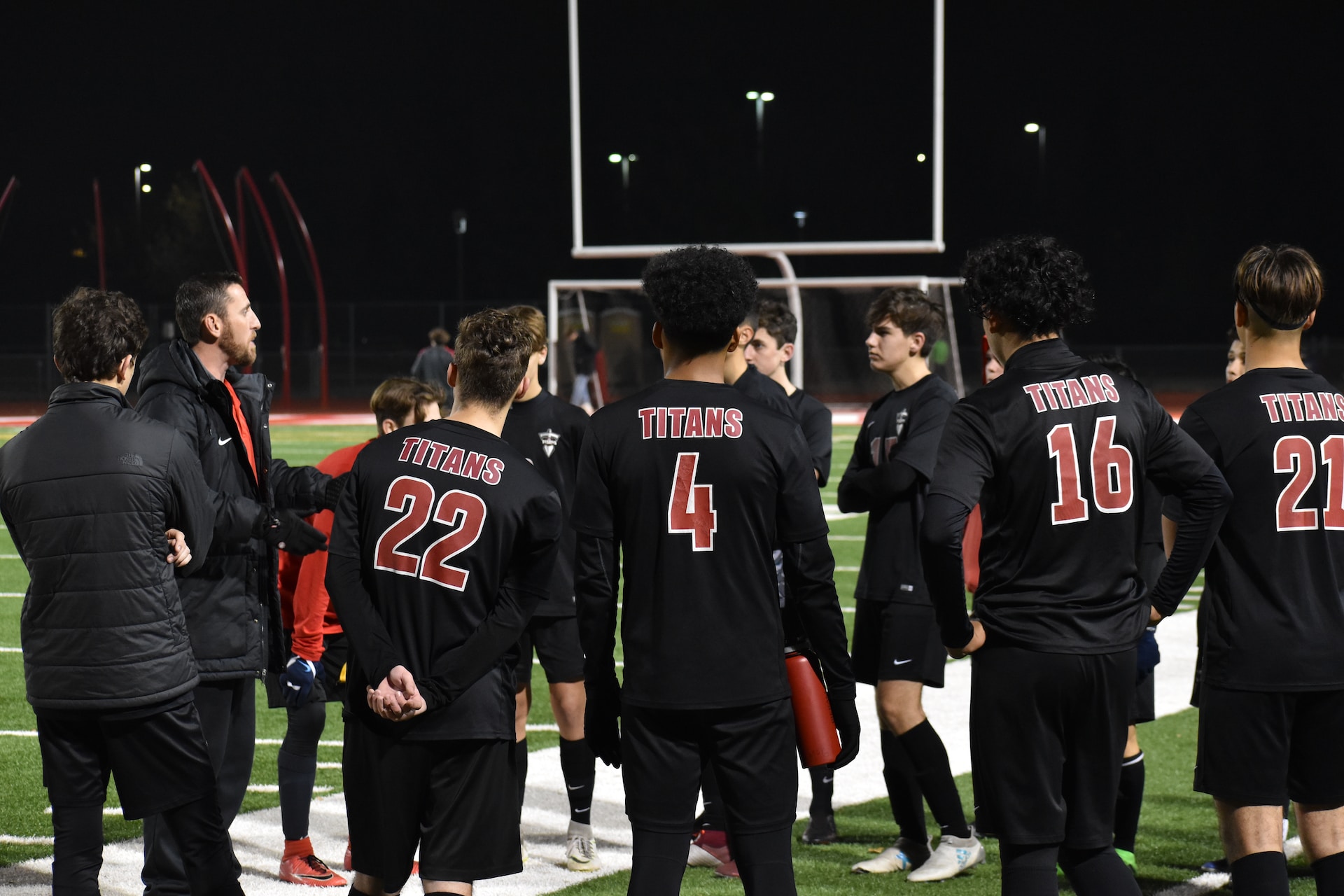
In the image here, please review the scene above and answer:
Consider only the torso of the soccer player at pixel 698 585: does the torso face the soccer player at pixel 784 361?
yes

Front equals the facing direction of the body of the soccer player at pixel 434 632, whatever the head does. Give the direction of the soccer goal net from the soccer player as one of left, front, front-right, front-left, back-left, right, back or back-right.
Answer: front

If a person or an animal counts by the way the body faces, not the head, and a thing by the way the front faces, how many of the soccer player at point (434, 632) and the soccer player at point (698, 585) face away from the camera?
2

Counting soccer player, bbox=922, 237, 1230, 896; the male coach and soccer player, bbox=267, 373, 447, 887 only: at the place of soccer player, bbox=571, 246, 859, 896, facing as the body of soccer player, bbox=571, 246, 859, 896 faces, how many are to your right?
1

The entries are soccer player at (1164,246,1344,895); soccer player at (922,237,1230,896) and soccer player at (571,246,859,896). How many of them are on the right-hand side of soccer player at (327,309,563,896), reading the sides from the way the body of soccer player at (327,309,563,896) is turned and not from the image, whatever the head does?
3

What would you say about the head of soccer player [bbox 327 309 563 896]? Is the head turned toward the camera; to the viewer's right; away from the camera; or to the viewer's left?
away from the camera

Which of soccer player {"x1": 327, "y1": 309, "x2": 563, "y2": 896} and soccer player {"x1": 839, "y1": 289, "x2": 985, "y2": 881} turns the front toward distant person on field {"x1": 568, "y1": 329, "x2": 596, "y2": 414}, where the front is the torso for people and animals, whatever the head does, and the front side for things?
soccer player {"x1": 327, "y1": 309, "x2": 563, "y2": 896}

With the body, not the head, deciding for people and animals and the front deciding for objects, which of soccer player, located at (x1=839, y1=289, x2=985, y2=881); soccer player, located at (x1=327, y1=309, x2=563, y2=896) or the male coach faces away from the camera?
soccer player, located at (x1=327, y1=309, x2=563, y2=896)

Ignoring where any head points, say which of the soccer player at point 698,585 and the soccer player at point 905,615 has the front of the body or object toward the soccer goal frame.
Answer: the soccer player at point 698,585

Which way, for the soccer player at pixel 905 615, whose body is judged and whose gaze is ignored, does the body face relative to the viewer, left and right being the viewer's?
facing the viewer and to the left of the viewer

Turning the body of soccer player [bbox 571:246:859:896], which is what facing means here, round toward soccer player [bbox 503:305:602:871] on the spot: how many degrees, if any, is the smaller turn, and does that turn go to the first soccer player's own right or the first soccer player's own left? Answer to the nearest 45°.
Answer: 0° — they already face them

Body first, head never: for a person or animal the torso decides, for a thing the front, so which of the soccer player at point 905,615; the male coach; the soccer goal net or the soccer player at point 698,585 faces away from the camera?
the soccer player at point 698,585

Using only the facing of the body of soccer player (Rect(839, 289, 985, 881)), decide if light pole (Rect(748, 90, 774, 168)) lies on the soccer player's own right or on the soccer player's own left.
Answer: on the soccer player's own right

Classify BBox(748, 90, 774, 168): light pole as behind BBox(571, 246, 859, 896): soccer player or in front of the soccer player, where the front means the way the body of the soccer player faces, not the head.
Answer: in front

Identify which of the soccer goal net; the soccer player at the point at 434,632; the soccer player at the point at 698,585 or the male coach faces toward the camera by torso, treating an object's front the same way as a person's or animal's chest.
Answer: the soccer goal net

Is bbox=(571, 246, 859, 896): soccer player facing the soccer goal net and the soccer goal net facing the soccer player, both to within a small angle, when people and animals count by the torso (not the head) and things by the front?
yes

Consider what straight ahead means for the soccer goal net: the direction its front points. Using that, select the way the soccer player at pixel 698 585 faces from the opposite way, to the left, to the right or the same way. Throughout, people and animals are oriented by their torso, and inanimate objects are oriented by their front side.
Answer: the opposite way

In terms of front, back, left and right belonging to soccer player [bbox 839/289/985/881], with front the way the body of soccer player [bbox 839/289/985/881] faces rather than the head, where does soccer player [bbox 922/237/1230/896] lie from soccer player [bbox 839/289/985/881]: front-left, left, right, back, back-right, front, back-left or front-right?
front-left

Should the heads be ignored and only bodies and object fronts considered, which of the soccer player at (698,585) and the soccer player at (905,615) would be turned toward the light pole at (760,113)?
the soccer player at (698,585)

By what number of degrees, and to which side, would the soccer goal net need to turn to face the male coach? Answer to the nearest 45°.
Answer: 0° — it already faces them

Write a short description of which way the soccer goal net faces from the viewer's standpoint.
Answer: facing the viewer

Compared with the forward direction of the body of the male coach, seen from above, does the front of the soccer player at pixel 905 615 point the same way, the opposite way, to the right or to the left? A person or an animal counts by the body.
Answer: the opposite way

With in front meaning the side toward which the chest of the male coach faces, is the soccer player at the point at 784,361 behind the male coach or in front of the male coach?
in front
